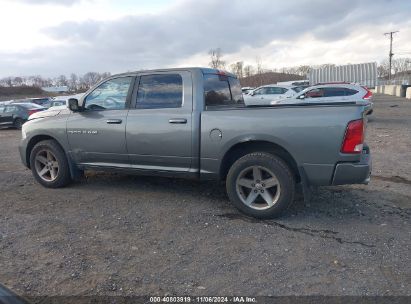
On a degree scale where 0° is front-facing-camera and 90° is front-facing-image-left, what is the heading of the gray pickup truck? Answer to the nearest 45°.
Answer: approximately 135°

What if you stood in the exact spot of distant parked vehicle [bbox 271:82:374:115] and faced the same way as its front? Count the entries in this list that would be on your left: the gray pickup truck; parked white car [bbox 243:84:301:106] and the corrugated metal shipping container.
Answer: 1

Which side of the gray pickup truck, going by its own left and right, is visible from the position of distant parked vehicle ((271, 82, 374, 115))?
right

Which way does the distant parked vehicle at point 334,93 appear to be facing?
to the viewer's left

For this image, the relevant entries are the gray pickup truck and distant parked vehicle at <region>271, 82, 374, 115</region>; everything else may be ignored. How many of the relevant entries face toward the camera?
0

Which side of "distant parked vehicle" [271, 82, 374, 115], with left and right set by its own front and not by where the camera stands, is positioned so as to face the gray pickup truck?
left

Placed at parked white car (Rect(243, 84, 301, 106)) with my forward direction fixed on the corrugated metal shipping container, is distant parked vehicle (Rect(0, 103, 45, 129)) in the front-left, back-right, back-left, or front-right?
back-left

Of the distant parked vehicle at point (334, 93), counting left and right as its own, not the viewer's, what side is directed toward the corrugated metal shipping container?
right

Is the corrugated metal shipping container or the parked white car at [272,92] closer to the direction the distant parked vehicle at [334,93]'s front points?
the parked white car

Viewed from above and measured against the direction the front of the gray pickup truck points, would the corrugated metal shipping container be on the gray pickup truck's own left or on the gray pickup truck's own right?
on the gray pickup truck's own right

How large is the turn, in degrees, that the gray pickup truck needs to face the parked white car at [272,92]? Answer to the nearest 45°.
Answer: approximately 45° to its right

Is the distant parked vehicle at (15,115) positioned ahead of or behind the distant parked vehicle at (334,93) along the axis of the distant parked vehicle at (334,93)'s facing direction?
ahead
